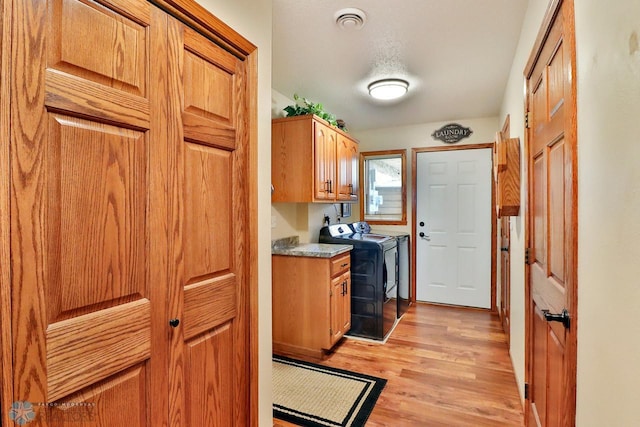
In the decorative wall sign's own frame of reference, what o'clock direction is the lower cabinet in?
The lower cabinet is roughly at 1 o'clock from the decorative wall sign.

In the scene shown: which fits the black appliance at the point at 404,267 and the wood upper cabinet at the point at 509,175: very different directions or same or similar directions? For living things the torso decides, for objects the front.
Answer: very different directions

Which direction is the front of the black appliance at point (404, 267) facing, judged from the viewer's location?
facing to the right of the viewer

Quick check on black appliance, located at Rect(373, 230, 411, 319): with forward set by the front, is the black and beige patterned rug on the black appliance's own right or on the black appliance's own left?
on the black appliance's own right

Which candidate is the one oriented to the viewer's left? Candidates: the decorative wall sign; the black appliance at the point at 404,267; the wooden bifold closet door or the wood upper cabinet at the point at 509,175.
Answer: the wood upper cabinet

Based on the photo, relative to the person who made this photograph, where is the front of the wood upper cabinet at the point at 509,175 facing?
facing to the left of the viewer

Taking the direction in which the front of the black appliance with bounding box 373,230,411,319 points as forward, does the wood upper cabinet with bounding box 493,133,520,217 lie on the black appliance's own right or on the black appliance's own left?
on the black appliance's own right

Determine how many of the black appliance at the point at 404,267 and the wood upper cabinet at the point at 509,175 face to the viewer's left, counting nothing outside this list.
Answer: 1

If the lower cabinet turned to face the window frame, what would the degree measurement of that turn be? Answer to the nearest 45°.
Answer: approximately 45° to its left

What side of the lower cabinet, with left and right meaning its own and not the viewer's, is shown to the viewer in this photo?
right

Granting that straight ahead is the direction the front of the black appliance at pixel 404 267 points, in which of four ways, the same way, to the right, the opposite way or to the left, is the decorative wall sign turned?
to the right
